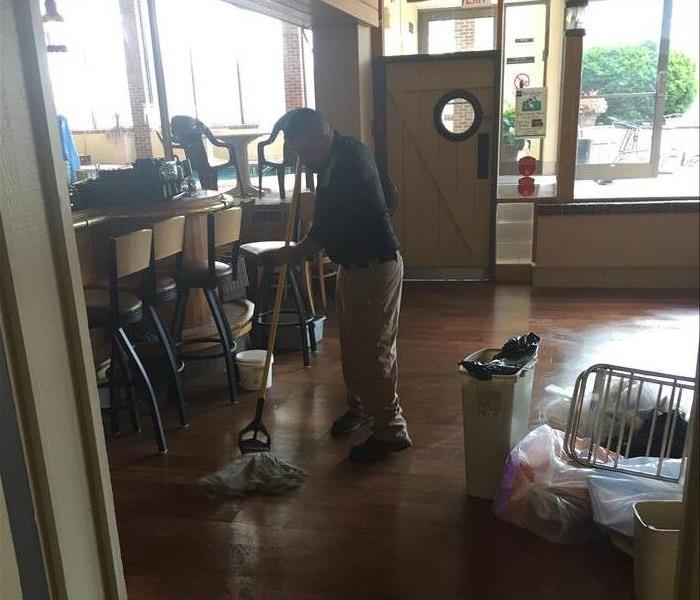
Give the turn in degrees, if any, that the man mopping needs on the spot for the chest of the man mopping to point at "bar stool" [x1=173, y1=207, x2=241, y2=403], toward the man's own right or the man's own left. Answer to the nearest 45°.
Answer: approximately 45° to the man's own right

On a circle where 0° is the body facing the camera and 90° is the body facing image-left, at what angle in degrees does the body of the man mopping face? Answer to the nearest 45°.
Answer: approximately 90°

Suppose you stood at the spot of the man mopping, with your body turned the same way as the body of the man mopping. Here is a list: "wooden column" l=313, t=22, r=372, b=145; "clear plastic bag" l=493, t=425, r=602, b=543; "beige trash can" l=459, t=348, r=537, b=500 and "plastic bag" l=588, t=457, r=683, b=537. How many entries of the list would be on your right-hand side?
1

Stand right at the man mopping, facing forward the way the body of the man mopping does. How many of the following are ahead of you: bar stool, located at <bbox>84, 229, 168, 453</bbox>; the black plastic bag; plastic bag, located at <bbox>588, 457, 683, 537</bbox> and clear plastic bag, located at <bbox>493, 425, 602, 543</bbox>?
1

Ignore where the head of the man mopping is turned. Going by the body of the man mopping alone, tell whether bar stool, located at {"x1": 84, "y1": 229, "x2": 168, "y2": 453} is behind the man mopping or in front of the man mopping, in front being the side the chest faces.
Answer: in front

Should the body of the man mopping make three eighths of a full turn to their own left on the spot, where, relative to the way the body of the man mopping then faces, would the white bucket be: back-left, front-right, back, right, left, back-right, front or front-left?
back

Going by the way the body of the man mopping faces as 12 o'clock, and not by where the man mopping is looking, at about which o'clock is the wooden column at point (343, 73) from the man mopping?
The wooden column is roughly at 3 o'clock from the man mopping.

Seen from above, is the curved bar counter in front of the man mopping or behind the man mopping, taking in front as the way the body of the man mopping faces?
in front

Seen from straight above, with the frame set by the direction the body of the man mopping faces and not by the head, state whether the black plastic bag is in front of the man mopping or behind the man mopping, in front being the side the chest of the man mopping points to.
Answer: behind

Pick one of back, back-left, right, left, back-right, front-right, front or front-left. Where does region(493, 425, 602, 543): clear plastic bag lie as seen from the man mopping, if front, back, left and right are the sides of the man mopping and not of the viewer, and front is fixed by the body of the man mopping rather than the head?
back-left

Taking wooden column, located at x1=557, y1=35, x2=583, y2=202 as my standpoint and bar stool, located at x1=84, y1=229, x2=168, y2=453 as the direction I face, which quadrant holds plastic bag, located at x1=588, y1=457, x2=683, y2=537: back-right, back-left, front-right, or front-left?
front-left

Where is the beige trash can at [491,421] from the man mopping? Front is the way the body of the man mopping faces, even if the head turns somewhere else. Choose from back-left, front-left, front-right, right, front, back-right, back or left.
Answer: back-left

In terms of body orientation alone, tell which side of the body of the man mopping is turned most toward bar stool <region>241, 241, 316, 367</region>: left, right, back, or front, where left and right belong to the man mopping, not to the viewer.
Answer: right

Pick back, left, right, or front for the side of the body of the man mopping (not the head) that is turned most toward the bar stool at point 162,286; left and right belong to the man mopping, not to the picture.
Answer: front

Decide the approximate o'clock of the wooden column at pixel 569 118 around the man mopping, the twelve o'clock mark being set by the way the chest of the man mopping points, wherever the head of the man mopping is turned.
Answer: The wooden column is roughly at 4 o'clock from the man mopping.

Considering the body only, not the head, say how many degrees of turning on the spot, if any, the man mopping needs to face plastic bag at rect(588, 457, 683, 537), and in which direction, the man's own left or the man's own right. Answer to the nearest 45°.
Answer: approximately 135° to the man's own left

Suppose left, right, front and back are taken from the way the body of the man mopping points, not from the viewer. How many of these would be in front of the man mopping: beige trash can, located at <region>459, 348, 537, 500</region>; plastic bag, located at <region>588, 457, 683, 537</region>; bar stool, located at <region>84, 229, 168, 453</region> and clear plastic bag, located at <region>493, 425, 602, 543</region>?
1
